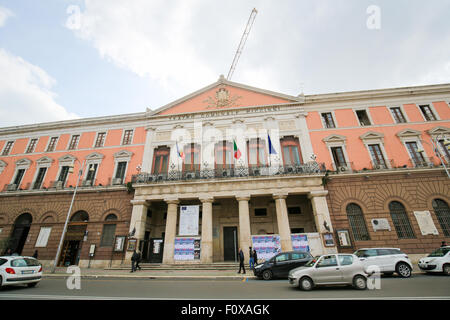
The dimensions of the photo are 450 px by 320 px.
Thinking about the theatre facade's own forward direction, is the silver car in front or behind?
in front

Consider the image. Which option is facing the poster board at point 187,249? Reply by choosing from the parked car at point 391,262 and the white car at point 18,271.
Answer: the parked car

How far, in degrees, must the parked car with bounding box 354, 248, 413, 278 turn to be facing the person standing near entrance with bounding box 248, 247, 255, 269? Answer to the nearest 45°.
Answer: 0° — it already faces them

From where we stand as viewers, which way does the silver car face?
facing to the left of the viewer

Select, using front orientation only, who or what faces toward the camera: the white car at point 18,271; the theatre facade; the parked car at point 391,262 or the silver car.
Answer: the theatre facade

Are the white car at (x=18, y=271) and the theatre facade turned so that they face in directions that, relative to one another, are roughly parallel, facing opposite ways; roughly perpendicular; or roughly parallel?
roughly perpendicular

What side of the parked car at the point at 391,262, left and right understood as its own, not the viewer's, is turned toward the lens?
left

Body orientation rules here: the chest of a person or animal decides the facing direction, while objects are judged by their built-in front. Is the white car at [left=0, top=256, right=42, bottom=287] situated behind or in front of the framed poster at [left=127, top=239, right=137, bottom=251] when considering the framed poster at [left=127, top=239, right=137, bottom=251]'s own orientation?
in front

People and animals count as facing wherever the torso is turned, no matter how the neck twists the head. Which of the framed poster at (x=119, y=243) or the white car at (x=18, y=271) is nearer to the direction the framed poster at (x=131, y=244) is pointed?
the white car

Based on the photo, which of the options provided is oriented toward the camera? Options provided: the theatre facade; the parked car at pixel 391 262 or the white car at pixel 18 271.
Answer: the theatre facade

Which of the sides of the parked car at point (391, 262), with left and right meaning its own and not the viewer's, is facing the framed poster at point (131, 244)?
front

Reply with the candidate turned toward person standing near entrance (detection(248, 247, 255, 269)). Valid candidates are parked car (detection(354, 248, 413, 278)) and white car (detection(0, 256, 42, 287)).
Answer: the parked car

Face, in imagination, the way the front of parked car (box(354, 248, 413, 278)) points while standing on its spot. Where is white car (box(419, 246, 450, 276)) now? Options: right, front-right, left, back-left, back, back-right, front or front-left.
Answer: back-right

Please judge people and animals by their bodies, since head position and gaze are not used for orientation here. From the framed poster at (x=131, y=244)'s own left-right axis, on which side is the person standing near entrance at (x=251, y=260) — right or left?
on its left

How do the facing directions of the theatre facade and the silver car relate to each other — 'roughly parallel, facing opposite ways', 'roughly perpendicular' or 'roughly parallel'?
roughly perpendicular

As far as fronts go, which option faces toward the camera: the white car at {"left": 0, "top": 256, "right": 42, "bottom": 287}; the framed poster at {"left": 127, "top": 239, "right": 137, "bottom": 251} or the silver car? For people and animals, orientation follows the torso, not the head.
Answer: the framed poster
